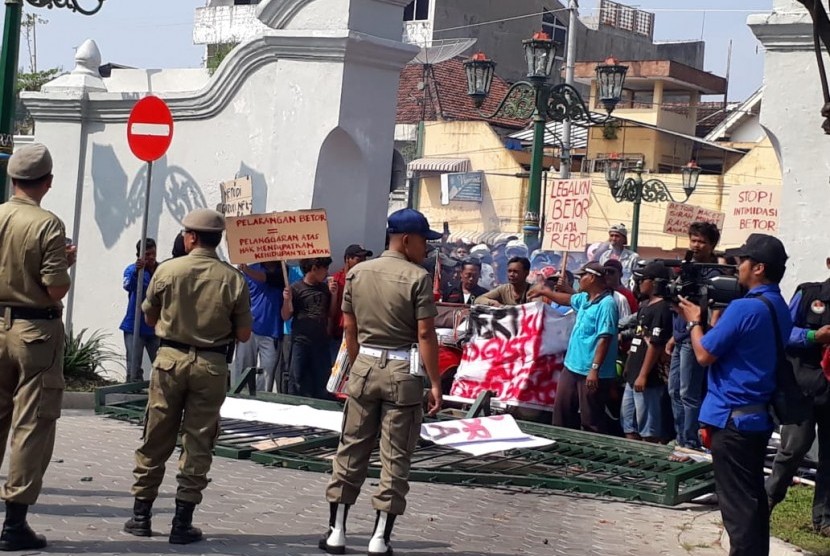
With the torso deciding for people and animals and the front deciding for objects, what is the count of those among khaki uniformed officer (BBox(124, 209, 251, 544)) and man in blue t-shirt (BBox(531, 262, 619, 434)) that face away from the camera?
1

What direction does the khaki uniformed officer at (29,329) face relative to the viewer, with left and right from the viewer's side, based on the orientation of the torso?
facing away from the viewer and to the right of the viewer

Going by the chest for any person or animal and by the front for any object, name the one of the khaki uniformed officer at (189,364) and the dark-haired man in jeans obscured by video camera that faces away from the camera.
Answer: the khaki uniformed officer

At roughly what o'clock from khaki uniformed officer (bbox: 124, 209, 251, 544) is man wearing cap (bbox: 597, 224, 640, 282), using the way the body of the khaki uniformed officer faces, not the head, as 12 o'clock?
The man wearing cap is roughly at 1 o'clock from the khaki uniformed officer.

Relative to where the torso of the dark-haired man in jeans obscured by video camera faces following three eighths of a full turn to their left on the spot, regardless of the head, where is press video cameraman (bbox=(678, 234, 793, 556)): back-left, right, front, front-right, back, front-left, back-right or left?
right

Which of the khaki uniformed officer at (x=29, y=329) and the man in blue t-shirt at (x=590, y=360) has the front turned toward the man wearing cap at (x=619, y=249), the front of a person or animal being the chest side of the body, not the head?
the khaki uniformed officer

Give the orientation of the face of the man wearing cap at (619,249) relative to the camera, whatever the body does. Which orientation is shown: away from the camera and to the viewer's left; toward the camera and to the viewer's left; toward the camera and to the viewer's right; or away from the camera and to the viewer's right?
toward the camera and to the viewer's left

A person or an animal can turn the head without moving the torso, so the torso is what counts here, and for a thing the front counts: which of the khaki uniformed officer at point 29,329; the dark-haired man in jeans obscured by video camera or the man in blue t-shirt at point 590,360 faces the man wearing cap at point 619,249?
the khaki uniformed officer

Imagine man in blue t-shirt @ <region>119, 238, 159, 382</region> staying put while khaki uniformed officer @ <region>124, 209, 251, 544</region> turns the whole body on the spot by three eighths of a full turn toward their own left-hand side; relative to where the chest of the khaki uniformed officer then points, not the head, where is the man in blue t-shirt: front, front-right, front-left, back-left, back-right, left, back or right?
back-right

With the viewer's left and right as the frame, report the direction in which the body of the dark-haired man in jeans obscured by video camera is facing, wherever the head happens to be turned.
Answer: facing the viewer and to the left of the viewer

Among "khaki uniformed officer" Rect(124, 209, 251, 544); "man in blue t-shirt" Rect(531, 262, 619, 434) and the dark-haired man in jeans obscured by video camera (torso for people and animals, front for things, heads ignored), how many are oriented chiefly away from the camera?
1

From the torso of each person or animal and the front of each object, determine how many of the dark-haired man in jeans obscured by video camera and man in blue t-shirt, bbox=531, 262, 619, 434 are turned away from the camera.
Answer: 0

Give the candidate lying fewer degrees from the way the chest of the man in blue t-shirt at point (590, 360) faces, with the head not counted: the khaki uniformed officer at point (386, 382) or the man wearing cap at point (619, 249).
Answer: the khaki uniformed officer

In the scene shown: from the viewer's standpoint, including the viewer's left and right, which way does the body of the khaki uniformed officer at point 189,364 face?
facing away from the viewer

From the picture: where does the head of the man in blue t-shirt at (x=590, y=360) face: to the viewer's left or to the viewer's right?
to the viewer's left

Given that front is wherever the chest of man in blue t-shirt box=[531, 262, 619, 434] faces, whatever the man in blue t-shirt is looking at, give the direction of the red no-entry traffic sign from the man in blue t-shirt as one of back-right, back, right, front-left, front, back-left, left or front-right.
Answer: front-right

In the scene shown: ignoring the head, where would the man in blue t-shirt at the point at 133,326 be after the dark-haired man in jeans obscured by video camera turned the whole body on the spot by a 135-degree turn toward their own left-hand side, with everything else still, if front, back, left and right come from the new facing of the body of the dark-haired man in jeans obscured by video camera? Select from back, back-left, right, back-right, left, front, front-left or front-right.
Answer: back

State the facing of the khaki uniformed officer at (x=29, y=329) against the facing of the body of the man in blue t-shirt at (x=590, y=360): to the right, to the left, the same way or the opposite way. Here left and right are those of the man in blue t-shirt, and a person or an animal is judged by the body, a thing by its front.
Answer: the opposite way
